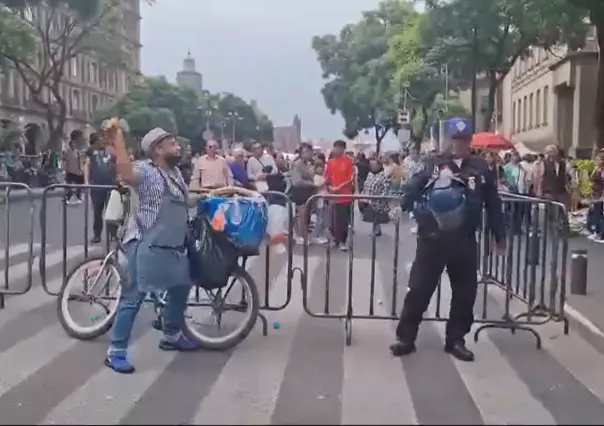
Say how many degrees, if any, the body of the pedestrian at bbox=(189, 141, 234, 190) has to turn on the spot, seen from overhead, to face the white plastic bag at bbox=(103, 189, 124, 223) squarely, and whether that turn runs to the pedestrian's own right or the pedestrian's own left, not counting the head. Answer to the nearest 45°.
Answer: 0° — they already face it

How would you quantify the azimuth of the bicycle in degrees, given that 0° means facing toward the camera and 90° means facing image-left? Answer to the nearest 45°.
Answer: approximately 90°

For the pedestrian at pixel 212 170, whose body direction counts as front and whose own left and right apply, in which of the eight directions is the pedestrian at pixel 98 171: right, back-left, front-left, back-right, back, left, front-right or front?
right

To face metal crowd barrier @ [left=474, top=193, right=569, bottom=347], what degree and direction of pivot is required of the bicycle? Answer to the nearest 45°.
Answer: approximately 180°

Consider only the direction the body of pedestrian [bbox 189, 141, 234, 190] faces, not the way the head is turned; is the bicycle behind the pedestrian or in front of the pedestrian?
in front

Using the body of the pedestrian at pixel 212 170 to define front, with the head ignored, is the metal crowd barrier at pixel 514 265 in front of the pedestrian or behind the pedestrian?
in front

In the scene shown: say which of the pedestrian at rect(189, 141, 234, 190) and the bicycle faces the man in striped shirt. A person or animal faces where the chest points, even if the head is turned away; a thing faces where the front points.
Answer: the pedestrian

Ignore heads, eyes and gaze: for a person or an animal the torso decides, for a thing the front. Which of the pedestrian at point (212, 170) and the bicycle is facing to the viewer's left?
the bicycle

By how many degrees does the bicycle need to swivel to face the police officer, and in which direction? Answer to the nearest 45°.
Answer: approximately 180°

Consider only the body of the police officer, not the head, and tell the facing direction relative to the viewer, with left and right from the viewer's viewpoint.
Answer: facing the viewer

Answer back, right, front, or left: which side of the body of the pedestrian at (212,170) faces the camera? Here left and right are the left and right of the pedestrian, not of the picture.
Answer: front
